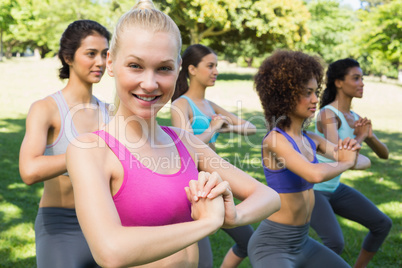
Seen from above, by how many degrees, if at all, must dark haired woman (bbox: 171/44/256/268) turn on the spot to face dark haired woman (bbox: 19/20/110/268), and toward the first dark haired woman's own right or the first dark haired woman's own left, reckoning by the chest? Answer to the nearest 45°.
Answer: approximately 90° to the first dark haired woman's own right

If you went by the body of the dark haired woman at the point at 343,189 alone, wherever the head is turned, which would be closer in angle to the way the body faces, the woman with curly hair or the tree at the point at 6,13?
the woman with curly hair

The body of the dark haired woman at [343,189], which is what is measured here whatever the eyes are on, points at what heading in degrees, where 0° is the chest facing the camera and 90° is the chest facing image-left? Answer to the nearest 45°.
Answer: approximately 315°

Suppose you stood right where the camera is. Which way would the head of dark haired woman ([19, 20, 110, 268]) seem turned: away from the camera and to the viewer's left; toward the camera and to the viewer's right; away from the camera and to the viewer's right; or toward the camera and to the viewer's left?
toward the camera and to the viewer's right

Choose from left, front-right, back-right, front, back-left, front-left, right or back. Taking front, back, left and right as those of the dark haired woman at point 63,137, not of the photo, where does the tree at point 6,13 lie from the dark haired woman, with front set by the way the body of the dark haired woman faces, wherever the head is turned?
back-left

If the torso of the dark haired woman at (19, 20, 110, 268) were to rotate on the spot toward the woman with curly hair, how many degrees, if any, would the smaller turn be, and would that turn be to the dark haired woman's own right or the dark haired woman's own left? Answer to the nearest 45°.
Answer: approximately 45° to the dark haired woman's own left

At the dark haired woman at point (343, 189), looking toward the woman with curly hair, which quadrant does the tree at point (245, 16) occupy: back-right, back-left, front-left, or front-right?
back-right

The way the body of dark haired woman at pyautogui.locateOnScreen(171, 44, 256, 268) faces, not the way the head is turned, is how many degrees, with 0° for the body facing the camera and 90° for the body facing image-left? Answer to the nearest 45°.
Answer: approximately 315°

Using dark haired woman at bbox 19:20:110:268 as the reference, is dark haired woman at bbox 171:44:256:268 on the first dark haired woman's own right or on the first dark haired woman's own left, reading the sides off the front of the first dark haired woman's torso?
on the first dark haired woman's own left

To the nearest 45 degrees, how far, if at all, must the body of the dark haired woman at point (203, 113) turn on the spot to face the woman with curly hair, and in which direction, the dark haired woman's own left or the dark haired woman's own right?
0° — they already face them

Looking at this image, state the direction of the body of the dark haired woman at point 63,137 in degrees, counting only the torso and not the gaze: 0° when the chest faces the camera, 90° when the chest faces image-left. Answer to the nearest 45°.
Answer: approximately 315°

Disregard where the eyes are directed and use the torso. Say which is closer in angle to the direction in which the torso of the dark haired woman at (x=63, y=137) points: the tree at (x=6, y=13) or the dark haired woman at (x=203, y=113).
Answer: the dark haired woman
